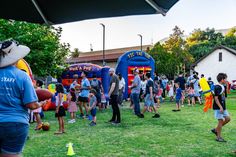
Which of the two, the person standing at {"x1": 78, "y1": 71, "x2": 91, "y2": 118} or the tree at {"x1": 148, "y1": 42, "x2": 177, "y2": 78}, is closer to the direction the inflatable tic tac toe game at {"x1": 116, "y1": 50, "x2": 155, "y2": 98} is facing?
the person standing

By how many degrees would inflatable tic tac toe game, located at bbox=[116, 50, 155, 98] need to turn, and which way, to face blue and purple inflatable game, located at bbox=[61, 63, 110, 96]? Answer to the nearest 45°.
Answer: approximately 90° to its right

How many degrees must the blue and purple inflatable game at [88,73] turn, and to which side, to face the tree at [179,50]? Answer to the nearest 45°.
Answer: approximately 135° to its left

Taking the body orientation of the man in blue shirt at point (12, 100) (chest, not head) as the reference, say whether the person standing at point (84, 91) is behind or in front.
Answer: in front

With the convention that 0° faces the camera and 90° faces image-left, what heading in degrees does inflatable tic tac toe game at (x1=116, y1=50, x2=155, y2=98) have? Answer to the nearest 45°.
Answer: approximately 0°

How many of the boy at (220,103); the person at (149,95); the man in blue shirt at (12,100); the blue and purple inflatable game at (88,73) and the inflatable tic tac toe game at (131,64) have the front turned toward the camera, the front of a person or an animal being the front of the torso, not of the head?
2

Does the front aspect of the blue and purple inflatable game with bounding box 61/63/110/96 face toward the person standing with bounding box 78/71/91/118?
yes

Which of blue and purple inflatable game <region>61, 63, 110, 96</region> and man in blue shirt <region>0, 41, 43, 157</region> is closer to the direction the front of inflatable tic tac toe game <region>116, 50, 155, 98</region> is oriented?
the man in blue shirt

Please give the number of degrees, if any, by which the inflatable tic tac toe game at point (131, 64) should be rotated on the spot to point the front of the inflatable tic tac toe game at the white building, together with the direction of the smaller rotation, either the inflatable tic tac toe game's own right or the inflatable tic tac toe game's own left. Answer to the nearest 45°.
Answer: approximately 135° to the inflatable tic tac toe game's own left

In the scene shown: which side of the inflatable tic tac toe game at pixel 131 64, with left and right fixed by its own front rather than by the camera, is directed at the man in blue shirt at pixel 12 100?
front
